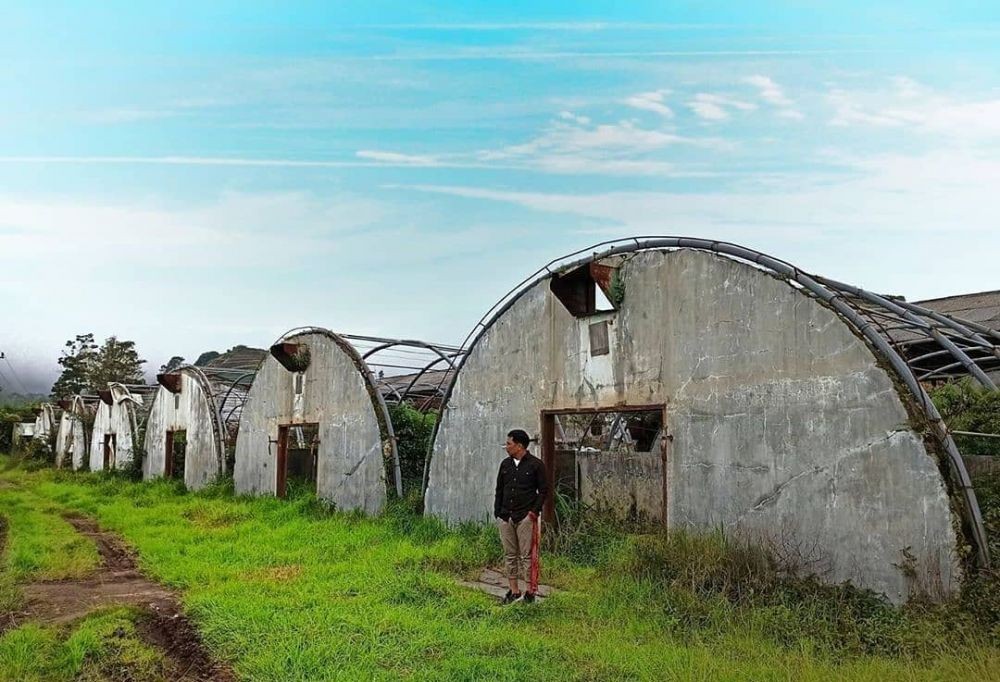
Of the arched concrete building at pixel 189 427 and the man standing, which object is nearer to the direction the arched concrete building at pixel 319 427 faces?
the man standing

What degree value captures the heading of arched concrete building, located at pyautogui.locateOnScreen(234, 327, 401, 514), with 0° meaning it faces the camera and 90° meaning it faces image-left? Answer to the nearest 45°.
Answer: approximately 45°

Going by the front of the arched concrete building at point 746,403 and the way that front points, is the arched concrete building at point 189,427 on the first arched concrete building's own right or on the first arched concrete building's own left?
on the first arched concrete building's own right

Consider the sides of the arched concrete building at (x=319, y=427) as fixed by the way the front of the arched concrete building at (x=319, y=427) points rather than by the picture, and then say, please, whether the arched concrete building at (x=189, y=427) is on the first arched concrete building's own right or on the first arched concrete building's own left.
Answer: on the first arched concrete building's own right

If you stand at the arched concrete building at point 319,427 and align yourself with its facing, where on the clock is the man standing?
The man standing is roughly at 10 o'clock from the arched concrete building.

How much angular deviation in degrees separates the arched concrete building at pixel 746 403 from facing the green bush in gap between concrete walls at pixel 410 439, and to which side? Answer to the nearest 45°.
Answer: approximately 90° to its right

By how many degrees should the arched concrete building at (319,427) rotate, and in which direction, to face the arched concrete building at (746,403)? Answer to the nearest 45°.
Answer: approximately 90° to its left

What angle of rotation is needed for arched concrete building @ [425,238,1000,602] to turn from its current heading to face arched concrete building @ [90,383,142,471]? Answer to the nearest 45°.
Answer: approximately 90° to its right

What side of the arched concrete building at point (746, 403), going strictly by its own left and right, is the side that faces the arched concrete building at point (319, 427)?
right

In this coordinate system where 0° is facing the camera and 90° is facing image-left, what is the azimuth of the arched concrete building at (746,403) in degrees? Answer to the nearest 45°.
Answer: approximately 45°
